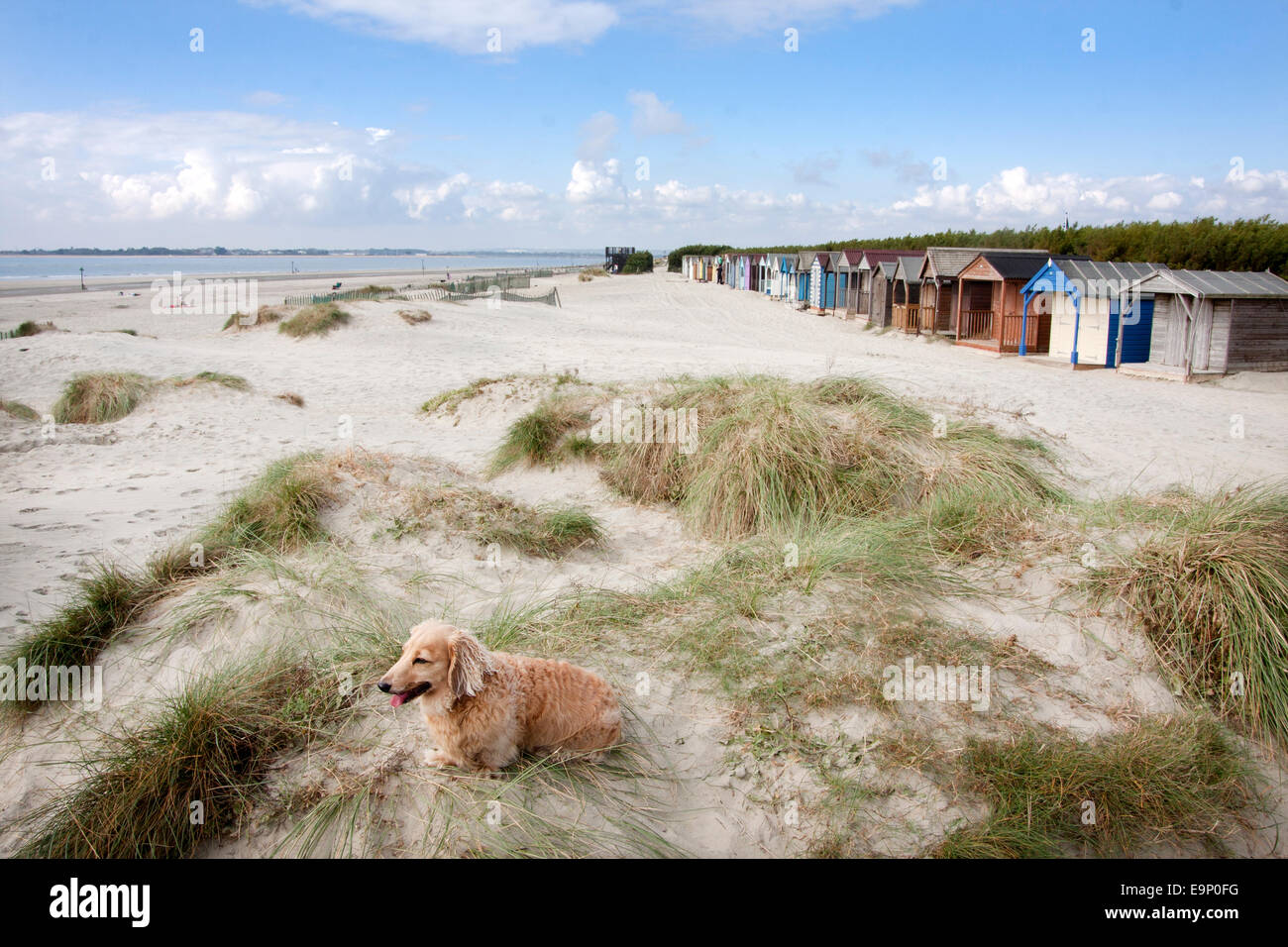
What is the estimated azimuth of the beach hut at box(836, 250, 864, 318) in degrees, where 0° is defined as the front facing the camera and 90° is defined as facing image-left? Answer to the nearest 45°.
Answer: approximately 45°

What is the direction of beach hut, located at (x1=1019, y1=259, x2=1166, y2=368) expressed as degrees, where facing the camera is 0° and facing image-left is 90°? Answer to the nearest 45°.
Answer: approximately 45°

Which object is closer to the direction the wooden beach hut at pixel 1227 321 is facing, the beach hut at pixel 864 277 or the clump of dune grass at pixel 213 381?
the clump of dune grass

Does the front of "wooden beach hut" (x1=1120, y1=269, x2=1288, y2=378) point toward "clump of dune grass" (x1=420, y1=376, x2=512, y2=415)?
yes

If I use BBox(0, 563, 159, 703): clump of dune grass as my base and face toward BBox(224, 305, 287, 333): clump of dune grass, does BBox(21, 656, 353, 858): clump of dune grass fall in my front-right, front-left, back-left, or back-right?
back-right
